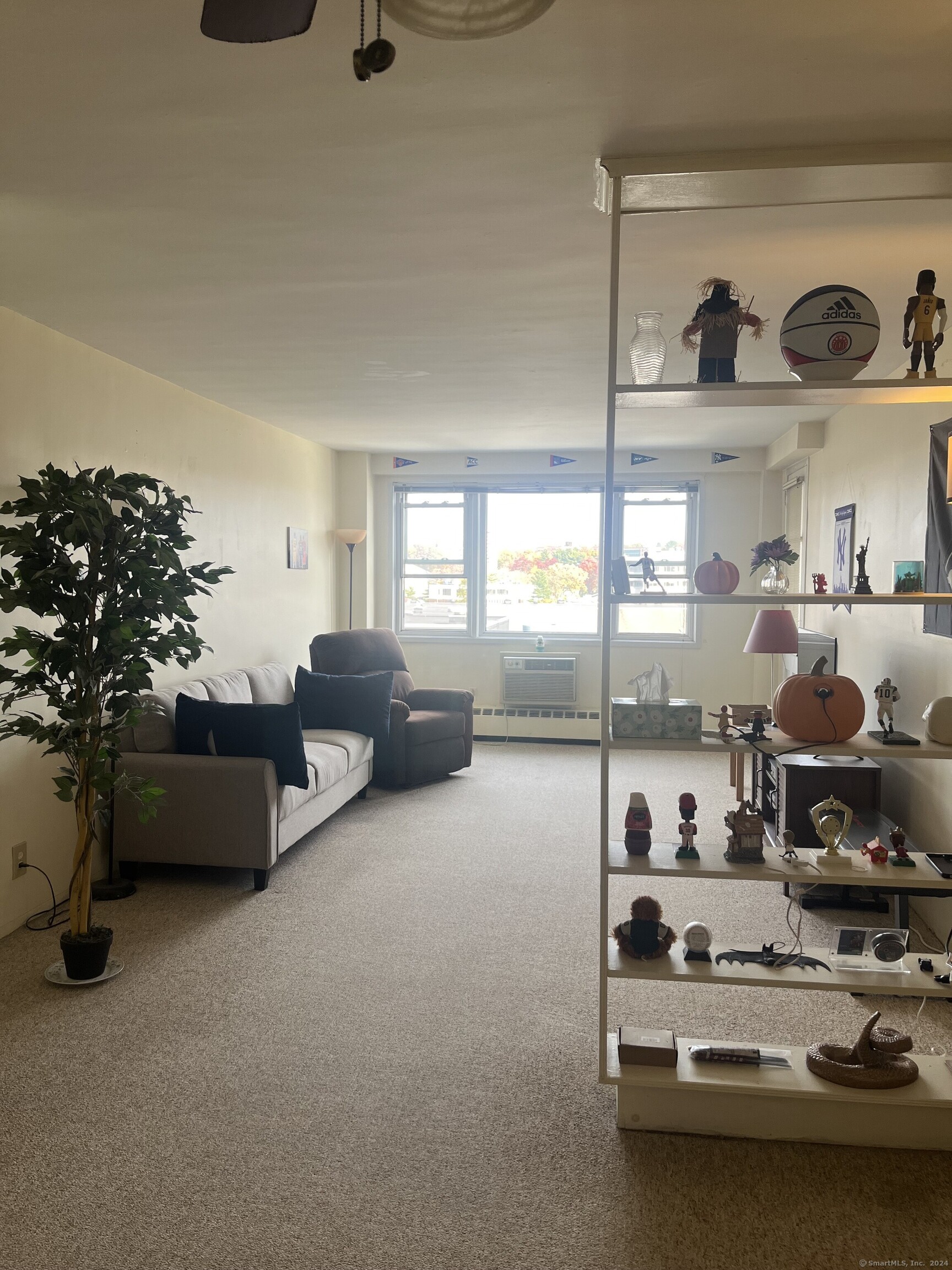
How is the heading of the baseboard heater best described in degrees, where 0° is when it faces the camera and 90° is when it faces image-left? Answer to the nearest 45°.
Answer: approximately 0°

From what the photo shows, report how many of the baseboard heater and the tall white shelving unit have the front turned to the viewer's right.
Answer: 0

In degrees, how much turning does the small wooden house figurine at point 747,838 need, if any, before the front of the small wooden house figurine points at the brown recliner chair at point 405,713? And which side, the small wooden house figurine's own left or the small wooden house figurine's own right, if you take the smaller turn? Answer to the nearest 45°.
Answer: approximately 135° to the small wooden house figurine's own right

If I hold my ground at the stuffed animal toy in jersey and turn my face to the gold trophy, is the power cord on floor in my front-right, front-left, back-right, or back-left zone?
back-left

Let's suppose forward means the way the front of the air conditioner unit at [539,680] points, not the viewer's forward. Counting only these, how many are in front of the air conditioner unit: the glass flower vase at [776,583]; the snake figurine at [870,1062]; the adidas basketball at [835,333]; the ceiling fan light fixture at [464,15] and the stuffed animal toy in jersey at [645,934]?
5

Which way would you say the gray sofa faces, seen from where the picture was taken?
facing the viewer and to the right of the viewer
